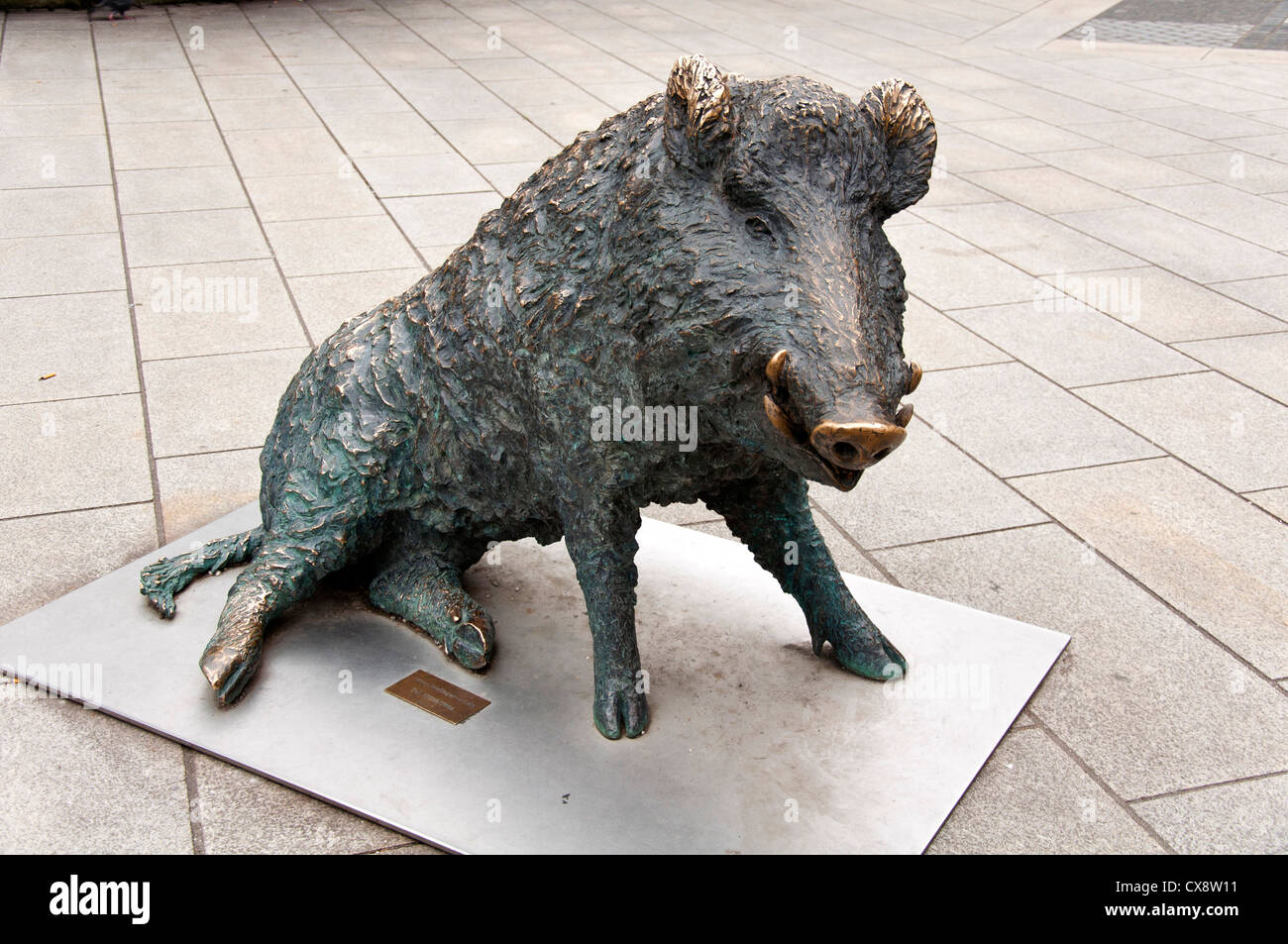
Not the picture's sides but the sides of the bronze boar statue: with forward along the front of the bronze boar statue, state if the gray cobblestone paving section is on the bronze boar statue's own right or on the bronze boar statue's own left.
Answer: on the bronze boar statue's own left

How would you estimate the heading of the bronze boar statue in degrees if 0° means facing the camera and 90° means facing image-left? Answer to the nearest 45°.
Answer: approximately 315°
